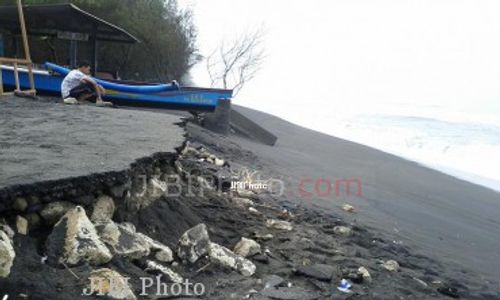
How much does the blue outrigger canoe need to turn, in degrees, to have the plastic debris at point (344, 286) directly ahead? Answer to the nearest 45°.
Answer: approximately 90° to its right

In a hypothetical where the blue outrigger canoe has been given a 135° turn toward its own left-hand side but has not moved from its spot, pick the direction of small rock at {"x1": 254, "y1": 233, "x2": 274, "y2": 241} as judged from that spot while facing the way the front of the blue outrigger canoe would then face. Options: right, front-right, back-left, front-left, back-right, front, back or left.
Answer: back-left

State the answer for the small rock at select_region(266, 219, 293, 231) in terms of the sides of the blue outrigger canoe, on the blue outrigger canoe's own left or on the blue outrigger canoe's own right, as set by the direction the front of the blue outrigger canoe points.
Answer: on the blue outrigger canoe's own right

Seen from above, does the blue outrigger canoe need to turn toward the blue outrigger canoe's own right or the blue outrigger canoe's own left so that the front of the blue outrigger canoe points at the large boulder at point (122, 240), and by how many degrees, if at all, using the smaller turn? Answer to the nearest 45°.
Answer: approximately 90° to the blue outrigger canoe's own right

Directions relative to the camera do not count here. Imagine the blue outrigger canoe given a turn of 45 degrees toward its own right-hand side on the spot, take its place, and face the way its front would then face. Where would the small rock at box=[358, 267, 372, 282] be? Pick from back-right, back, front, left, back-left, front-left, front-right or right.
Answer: front-right

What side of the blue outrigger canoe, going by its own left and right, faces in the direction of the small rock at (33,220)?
right

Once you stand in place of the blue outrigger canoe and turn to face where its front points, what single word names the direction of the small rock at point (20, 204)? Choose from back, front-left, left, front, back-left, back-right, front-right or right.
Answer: right

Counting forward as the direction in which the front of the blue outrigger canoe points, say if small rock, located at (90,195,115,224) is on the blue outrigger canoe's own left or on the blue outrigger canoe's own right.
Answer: on the blue outrigger canoe's own right

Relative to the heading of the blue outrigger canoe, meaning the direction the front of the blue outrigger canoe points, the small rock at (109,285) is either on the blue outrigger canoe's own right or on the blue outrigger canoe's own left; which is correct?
on the blue outrigger canoe's own right

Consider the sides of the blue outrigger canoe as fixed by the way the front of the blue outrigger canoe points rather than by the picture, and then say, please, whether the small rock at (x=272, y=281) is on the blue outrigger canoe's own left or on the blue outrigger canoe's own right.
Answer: on the blue outrigger canoe's own right

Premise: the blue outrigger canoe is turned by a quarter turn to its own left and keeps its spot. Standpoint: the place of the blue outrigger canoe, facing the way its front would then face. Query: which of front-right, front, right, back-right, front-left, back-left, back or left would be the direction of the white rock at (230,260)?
back

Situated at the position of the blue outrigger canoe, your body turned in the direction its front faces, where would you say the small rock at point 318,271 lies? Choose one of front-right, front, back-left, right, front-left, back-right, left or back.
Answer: right

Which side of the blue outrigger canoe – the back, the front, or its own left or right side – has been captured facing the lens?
right
